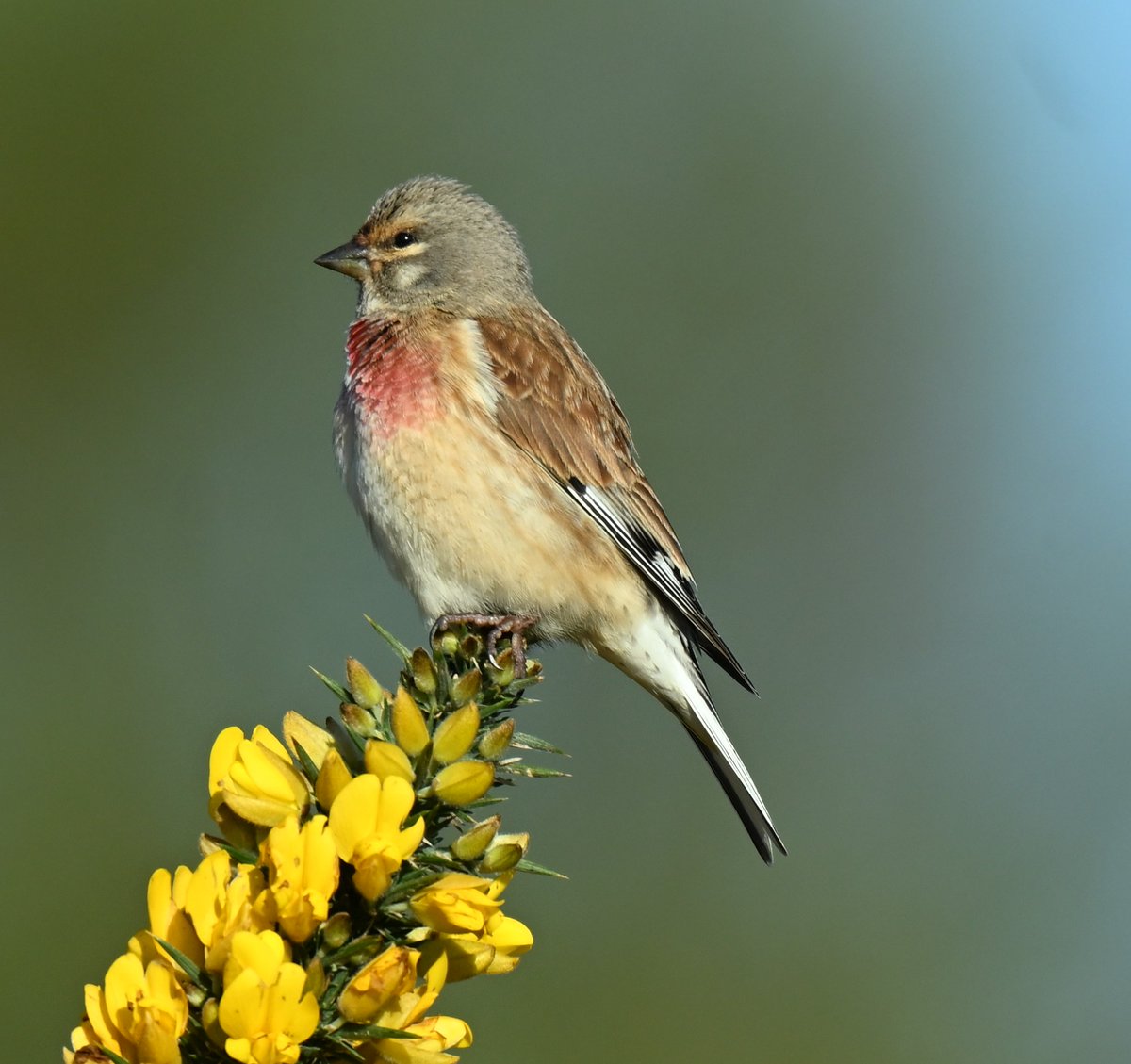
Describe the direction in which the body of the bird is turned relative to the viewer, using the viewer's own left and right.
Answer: facing to the left of the viewer
